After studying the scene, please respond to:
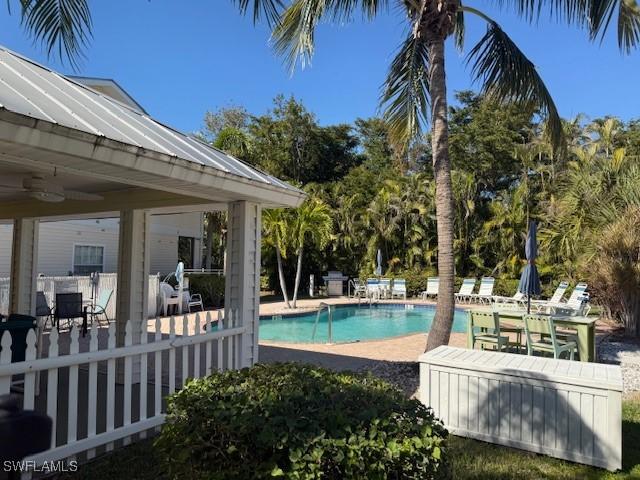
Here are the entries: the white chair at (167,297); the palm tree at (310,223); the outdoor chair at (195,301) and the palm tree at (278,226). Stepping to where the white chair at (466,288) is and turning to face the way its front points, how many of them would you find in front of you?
4

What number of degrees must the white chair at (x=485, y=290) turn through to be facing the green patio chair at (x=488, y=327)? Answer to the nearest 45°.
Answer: approximately 45° to its left

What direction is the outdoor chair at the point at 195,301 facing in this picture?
toward the camera

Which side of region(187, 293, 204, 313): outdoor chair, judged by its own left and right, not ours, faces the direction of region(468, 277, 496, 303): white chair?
left

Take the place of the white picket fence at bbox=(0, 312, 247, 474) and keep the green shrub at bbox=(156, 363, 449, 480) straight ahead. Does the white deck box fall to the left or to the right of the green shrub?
left

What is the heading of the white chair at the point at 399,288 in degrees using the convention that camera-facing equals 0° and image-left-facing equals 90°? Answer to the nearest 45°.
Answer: approximately 0°

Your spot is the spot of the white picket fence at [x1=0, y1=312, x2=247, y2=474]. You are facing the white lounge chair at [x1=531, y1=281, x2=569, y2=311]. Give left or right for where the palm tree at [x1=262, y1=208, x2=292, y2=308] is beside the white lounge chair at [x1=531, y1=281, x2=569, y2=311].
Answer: left

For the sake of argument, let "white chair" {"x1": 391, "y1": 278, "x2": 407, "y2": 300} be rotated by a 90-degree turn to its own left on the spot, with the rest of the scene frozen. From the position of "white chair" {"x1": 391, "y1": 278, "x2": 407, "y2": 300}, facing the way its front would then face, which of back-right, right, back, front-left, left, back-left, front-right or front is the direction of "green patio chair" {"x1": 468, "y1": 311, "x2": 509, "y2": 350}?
right

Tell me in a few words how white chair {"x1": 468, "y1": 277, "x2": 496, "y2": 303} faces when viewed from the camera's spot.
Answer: facing the viewer and to the left of the viewer

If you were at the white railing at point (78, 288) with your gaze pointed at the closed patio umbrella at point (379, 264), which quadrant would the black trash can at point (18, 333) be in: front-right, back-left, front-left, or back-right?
back-right

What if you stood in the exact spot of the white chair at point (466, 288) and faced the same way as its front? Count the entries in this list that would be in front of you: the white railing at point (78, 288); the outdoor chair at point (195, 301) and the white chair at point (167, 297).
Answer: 3

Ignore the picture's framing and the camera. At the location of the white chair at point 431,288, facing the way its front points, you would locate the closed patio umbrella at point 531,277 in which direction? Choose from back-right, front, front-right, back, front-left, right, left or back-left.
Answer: front-left
